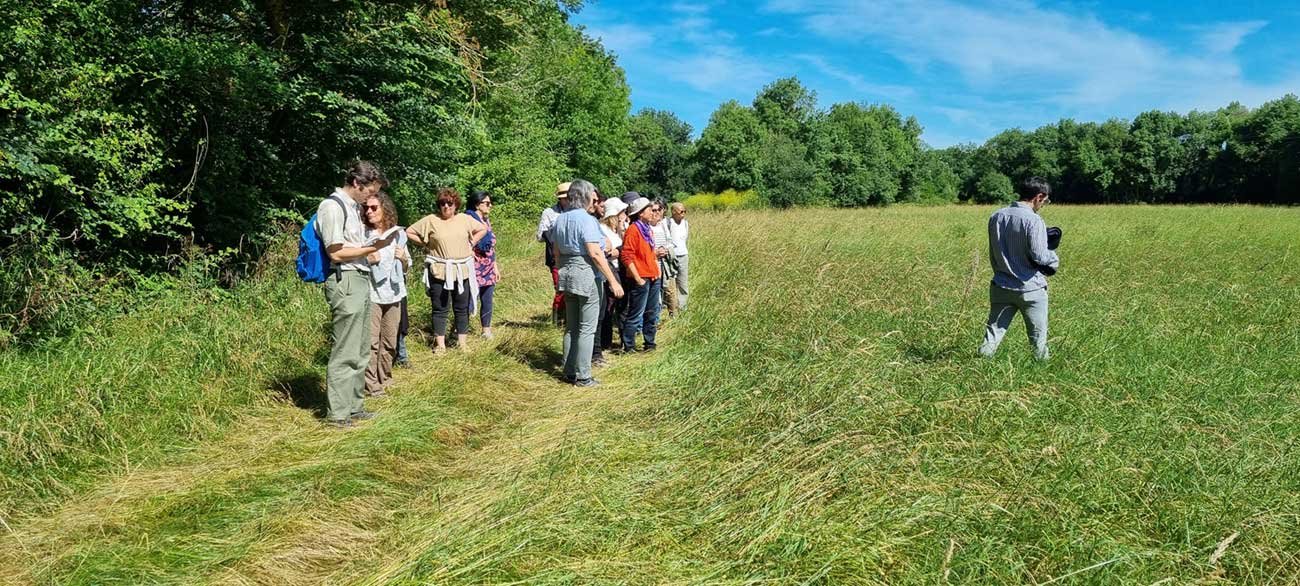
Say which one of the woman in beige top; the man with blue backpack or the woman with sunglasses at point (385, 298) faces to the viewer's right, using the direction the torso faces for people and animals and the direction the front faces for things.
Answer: the man with blue backpack

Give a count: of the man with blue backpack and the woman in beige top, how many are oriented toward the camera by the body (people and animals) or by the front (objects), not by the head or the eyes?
1

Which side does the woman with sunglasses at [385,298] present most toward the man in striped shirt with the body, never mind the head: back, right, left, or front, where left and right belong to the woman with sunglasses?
left

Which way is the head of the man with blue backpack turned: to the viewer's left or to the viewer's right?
to the viewer's right

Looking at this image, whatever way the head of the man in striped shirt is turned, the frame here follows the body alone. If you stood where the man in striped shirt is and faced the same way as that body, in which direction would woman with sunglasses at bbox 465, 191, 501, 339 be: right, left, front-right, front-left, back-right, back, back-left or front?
back-left

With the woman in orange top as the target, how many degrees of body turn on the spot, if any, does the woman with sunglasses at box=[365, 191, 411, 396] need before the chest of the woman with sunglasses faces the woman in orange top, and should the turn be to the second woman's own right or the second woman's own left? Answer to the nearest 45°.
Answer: approximately 135° to the second woman's own left

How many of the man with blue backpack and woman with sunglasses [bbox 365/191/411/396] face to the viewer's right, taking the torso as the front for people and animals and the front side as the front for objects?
1

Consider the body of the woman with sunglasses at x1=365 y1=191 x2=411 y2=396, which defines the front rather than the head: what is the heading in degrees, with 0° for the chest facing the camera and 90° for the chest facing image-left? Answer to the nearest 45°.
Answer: approximately 45°

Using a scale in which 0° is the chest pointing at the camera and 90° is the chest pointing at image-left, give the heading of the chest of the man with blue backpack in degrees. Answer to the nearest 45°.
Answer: approximately 270°

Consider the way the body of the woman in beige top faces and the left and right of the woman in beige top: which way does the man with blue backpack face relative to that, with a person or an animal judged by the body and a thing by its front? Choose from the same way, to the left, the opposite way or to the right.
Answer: to the left

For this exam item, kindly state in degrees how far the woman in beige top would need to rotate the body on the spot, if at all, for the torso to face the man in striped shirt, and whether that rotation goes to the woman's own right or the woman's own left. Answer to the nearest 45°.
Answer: approximately 45° to the woman's own left
